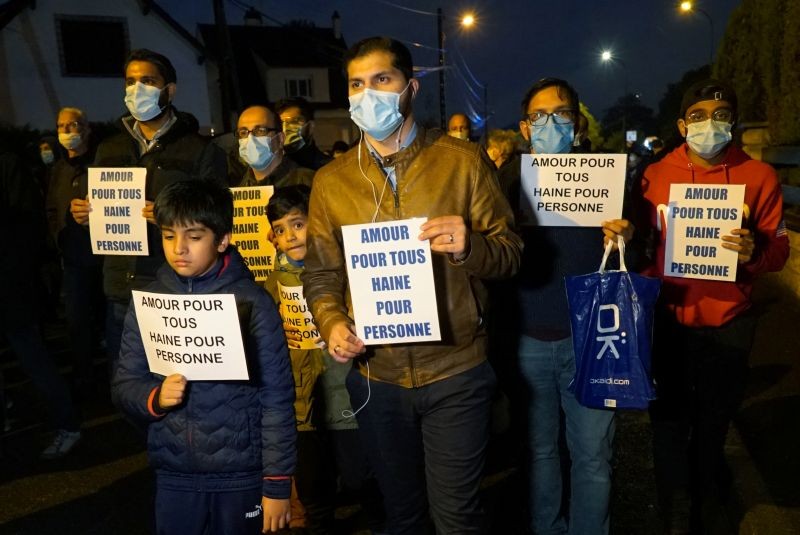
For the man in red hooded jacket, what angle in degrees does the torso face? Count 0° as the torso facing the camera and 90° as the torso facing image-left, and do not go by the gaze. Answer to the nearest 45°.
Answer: approximately 0°

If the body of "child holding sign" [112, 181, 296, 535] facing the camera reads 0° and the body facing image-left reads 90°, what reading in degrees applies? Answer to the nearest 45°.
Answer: approximately 45°

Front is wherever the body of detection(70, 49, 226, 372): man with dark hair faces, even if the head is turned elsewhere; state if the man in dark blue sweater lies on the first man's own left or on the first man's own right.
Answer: on the first man's own left

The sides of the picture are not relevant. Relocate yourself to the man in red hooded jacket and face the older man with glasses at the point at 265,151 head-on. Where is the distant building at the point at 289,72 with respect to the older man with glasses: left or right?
right

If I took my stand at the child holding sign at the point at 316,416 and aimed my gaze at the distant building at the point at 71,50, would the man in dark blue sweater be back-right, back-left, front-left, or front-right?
back-right

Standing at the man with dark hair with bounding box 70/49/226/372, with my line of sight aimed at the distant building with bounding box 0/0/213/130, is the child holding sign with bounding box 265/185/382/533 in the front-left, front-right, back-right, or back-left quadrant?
back-right

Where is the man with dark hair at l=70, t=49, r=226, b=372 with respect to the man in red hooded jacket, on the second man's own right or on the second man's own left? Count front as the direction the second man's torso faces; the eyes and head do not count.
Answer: on the second man's own right

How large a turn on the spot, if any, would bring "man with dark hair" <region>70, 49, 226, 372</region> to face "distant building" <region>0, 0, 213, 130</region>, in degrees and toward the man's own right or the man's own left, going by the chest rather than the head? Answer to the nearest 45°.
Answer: approximately 135° to the man's own right

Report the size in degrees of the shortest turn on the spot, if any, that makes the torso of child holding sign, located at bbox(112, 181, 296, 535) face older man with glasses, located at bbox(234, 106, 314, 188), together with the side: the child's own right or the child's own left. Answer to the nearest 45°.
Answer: approximately 135° to the child's own right

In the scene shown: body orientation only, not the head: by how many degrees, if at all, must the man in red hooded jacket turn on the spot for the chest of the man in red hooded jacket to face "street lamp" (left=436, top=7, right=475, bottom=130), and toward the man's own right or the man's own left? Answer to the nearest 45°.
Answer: approximately 135° to the man's own right
